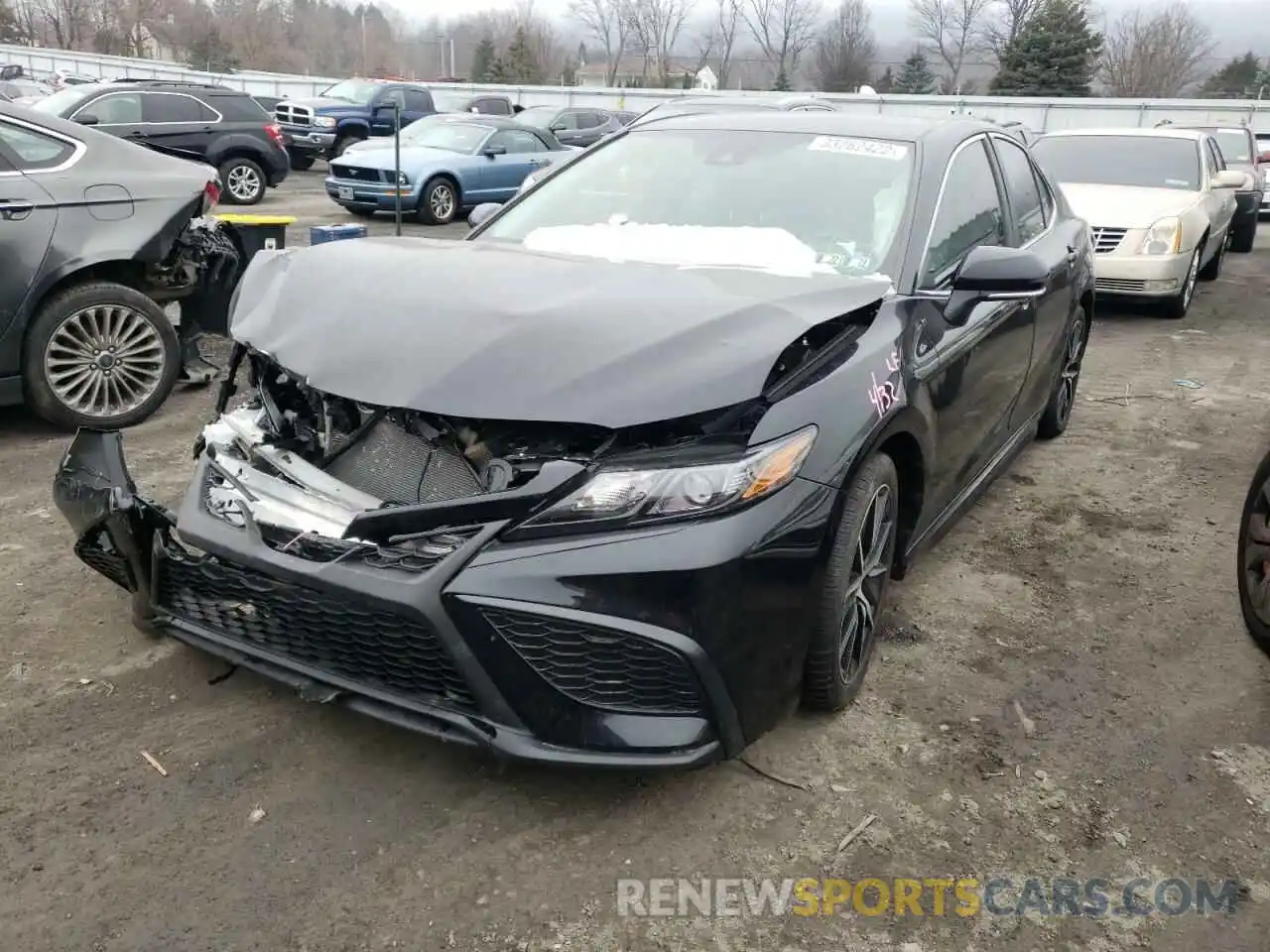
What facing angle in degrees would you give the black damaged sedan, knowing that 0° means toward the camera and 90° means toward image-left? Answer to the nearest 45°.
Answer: approximately 45°

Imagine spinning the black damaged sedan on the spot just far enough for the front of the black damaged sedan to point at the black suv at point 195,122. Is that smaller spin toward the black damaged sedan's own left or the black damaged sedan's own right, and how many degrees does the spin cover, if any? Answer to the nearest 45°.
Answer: approximately 135° to the black damaged sedan's own right

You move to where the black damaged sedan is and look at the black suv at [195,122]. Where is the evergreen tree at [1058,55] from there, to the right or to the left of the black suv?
right

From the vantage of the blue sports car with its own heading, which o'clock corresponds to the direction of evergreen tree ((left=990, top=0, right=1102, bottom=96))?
The evergreen tree is roughly at 6 o'clock from the blue sports car.

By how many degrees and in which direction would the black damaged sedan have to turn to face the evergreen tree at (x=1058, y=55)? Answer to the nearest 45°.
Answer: approximately 180°

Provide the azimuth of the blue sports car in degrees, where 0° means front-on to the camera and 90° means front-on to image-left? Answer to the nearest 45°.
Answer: approximately 45°

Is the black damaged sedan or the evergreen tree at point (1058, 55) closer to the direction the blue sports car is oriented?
the black damaged sedan

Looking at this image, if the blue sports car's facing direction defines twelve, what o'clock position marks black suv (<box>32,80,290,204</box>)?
The black suv is roughly at 2 o'clock from the blue sports car.

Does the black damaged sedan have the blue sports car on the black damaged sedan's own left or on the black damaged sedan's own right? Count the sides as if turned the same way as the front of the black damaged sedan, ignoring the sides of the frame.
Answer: on the black damaged sedan's own right
